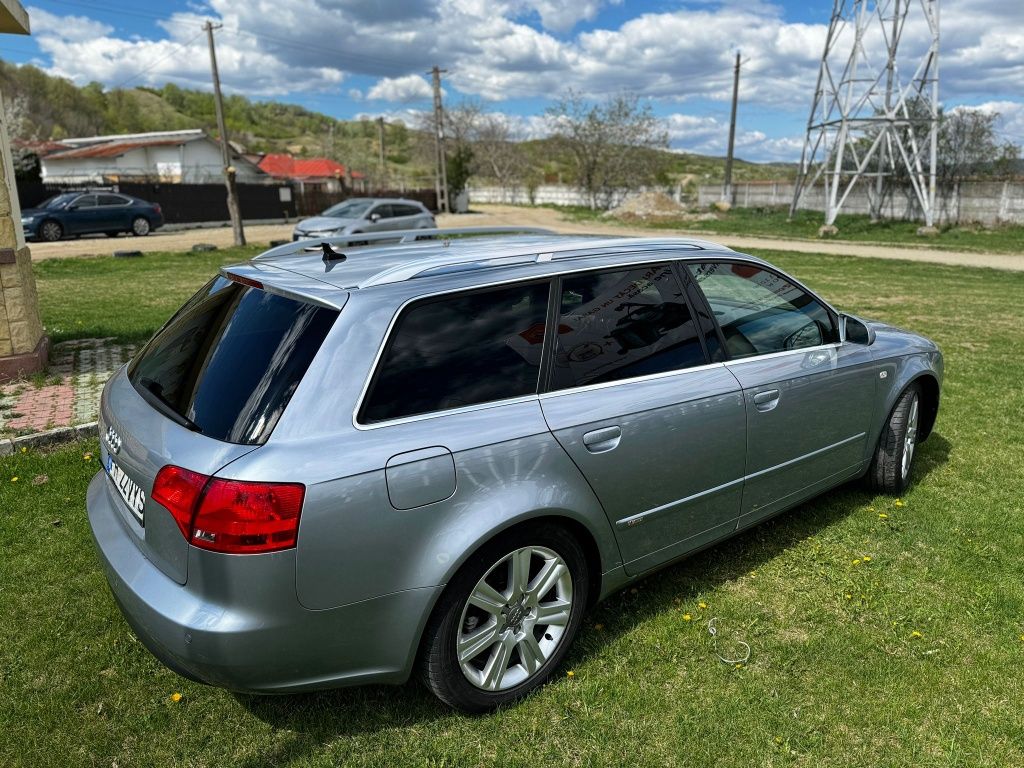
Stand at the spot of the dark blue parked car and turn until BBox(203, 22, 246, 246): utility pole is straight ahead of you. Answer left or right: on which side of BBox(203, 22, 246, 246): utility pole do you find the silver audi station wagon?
right

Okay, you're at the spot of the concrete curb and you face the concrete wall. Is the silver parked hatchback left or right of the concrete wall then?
left

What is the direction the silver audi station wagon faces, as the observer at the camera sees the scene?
facing away from the viewer and to the right of the viewer

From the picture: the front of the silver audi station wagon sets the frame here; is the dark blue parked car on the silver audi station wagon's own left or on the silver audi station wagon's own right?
on the silver audi station wagon's own left

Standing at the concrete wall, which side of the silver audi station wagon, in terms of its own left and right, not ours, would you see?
front

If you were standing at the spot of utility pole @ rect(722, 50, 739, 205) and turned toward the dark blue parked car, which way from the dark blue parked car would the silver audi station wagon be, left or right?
left

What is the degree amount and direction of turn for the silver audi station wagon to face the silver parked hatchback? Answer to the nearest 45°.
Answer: approximately 45° to its left

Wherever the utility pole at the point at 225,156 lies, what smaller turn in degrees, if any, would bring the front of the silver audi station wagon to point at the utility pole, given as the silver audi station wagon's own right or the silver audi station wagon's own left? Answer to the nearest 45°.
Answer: approximately 45° to the silver audi station wagon's own left

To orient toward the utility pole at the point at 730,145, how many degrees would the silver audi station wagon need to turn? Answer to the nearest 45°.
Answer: approximately 45° to its left

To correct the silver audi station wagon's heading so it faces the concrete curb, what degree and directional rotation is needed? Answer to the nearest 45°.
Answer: approximately 90° to its left

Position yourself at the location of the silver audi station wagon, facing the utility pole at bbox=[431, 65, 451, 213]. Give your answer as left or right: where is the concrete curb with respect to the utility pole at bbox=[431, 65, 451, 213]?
left

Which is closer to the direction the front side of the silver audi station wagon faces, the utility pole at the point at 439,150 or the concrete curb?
the utility pole
